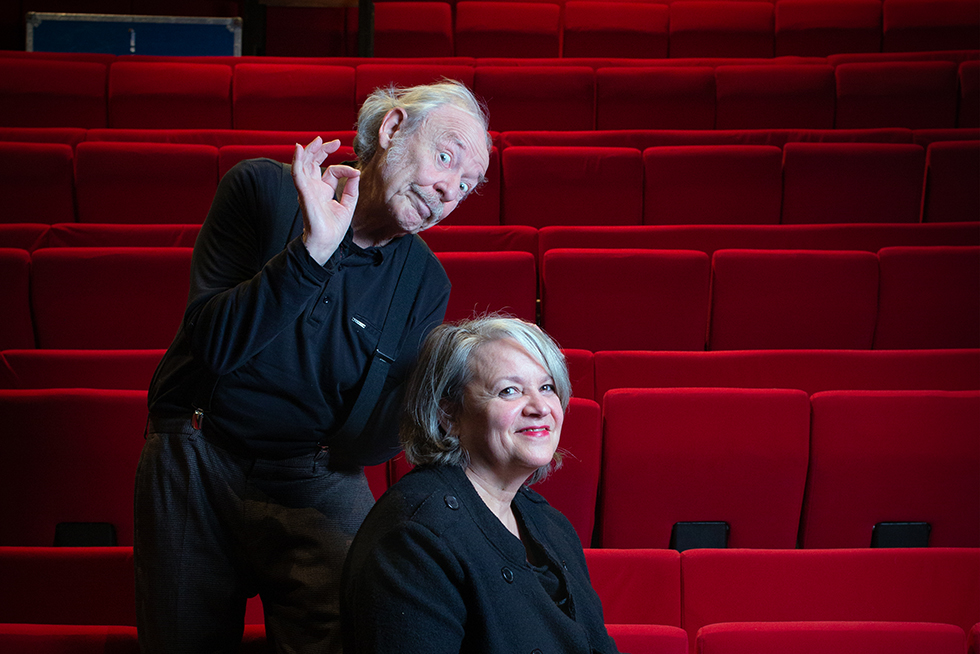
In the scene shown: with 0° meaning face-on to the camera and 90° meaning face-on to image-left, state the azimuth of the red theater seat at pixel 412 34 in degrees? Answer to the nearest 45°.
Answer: approximately 0°

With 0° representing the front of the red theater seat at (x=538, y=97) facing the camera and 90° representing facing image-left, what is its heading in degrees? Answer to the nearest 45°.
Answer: approximately 0°
